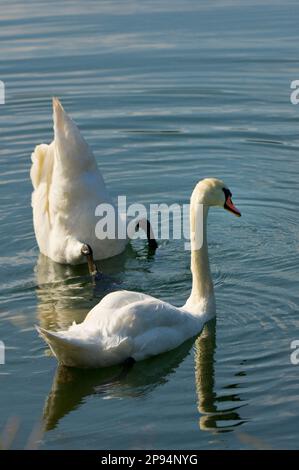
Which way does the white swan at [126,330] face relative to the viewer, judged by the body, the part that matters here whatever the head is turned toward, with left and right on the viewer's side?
facing away from the viewer and to the right of the viewer

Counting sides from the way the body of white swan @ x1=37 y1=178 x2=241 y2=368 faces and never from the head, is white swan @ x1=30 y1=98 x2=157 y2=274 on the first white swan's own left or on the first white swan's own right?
on the first white swan's own left
